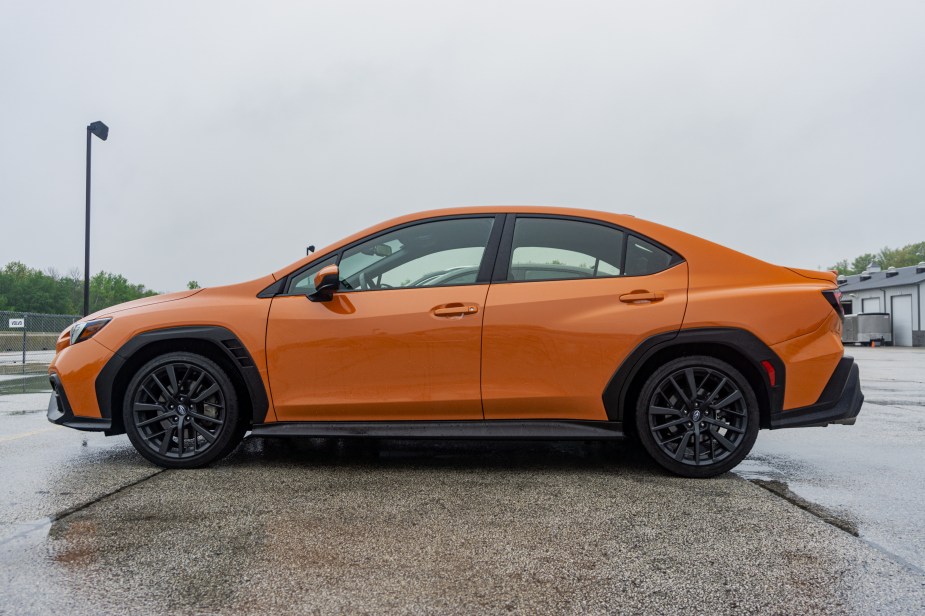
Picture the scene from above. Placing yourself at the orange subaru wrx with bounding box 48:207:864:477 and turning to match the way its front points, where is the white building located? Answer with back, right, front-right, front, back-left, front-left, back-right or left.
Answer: back-right

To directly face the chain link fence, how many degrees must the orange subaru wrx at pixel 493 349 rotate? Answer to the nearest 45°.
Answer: approximately 45° to its right

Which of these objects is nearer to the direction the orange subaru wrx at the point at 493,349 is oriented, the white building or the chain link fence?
the chain link fence

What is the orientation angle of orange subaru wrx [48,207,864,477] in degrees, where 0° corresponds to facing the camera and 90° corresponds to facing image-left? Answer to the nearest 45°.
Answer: approximately 90°
